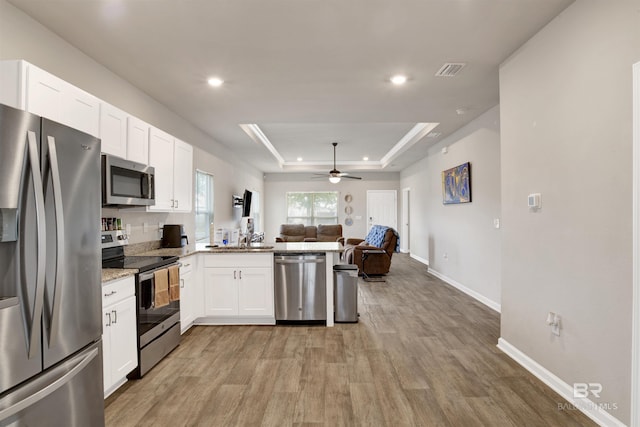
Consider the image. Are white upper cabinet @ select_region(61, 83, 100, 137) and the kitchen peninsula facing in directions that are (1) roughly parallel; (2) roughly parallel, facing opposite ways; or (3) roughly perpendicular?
roughly perpendicular

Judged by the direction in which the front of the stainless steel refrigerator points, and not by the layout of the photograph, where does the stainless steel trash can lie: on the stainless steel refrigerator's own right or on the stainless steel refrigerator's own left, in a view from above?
on the stainless steel refrigerator's own left

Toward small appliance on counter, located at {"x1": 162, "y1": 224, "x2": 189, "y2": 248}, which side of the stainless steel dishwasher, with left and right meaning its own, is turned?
right

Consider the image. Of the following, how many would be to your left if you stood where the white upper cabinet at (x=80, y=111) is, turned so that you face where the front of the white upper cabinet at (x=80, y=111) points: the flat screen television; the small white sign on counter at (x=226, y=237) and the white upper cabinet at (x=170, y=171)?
3

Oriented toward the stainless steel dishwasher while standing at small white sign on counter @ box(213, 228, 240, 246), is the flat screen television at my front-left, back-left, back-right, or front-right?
back-left

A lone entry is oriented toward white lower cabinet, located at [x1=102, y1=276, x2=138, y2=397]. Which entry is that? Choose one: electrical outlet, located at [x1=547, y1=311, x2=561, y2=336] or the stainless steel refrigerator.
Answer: the electrical outlet

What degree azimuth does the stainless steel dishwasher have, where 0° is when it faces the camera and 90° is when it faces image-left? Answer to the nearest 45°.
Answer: approximately 0°

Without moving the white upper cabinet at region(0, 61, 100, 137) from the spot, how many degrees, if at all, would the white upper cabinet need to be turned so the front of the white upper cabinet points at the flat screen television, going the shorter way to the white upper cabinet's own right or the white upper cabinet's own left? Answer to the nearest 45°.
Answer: approximately 90° to the white upper cabinet's own left

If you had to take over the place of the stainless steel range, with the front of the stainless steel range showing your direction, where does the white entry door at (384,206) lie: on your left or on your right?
on your left

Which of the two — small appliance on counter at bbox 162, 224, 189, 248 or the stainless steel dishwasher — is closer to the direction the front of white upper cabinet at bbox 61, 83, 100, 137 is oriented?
the stainless steel dishwasher

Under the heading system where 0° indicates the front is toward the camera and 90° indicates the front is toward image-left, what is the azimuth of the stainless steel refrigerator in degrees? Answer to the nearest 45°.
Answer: approximately 315°
